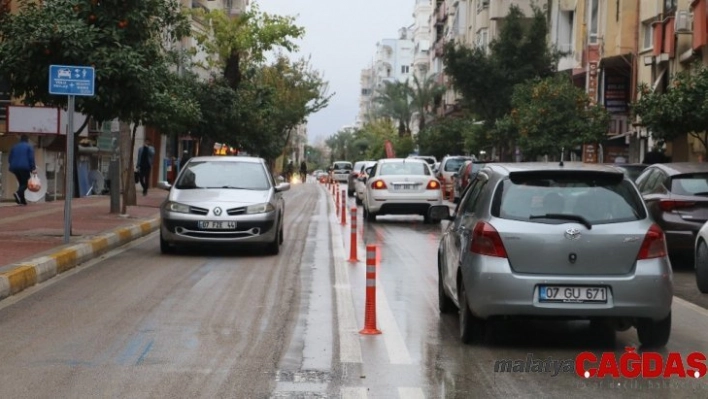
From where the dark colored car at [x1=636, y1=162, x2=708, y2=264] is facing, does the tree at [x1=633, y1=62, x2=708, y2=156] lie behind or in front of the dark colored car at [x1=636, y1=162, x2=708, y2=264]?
in front

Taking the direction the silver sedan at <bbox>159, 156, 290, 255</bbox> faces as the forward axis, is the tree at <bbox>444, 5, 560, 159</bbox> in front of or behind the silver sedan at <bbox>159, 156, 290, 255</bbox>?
behind

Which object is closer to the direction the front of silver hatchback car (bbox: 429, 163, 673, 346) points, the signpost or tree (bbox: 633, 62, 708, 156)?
the tree

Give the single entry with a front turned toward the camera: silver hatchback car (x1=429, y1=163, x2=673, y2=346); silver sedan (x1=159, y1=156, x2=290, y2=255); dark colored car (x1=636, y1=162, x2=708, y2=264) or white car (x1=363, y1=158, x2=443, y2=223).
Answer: the silver sedan

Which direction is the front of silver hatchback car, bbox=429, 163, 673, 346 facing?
away from the camera

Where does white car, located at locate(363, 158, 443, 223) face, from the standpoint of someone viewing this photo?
facing away from the viewer

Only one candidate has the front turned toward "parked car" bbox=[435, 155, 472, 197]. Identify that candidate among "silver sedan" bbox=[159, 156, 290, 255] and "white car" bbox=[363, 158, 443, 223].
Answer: the white car

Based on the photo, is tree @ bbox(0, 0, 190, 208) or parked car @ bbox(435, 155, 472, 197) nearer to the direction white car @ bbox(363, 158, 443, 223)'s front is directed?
the parked car

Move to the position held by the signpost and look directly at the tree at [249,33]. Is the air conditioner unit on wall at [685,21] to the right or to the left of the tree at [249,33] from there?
right

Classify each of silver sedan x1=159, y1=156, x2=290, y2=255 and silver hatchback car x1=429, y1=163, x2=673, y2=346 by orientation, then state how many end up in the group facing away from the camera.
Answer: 1

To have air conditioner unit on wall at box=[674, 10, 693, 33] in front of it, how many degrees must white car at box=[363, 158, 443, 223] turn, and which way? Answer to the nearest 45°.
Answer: approximately 45° to its right

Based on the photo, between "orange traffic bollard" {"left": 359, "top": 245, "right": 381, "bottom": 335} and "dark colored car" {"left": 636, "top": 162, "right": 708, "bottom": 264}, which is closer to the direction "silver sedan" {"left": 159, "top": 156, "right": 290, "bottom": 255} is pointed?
the orange traffic bollard
